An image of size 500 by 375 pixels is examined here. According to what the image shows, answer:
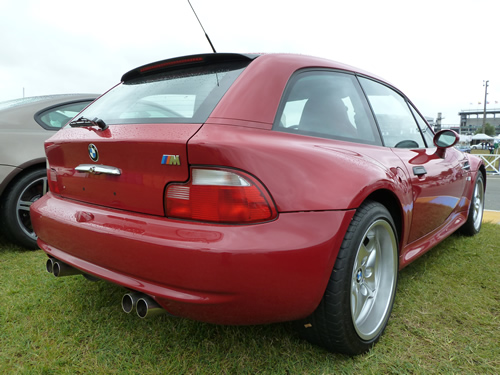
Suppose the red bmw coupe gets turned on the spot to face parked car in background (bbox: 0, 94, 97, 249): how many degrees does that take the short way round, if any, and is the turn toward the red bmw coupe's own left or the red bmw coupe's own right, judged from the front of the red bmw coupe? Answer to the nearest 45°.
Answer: approximately 90° to the red bmw coupe's own left

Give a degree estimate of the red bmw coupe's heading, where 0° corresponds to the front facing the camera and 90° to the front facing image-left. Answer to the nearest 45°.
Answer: approximately 225°
